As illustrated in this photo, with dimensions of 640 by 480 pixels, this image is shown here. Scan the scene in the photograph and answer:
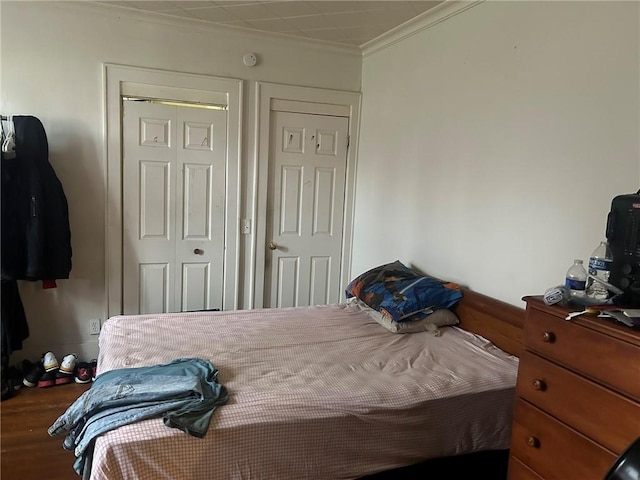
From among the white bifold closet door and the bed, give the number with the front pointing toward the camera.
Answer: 1

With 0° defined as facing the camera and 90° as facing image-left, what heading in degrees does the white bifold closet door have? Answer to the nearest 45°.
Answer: approximately 0°

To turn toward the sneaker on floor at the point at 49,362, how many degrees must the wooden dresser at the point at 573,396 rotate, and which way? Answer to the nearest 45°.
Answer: approximately 45° to its right

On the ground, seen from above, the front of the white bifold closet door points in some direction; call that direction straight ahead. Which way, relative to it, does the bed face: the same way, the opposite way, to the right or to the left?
to the right

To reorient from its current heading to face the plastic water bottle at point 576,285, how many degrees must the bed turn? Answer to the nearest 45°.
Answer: approximately 180°

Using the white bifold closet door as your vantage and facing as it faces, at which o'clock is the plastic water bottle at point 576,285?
The plastic water bottle is roughly at 11 o'clock from the white bifold closet door.

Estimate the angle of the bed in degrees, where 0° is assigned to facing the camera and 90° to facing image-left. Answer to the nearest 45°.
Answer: approximately 90°

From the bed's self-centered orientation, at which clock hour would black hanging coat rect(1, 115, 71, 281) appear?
The black hanging coat is roughly at 1 o'clock from the bed.

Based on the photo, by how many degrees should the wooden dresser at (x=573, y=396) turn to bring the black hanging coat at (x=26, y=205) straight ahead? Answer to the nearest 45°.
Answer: approximately 45° to its right
